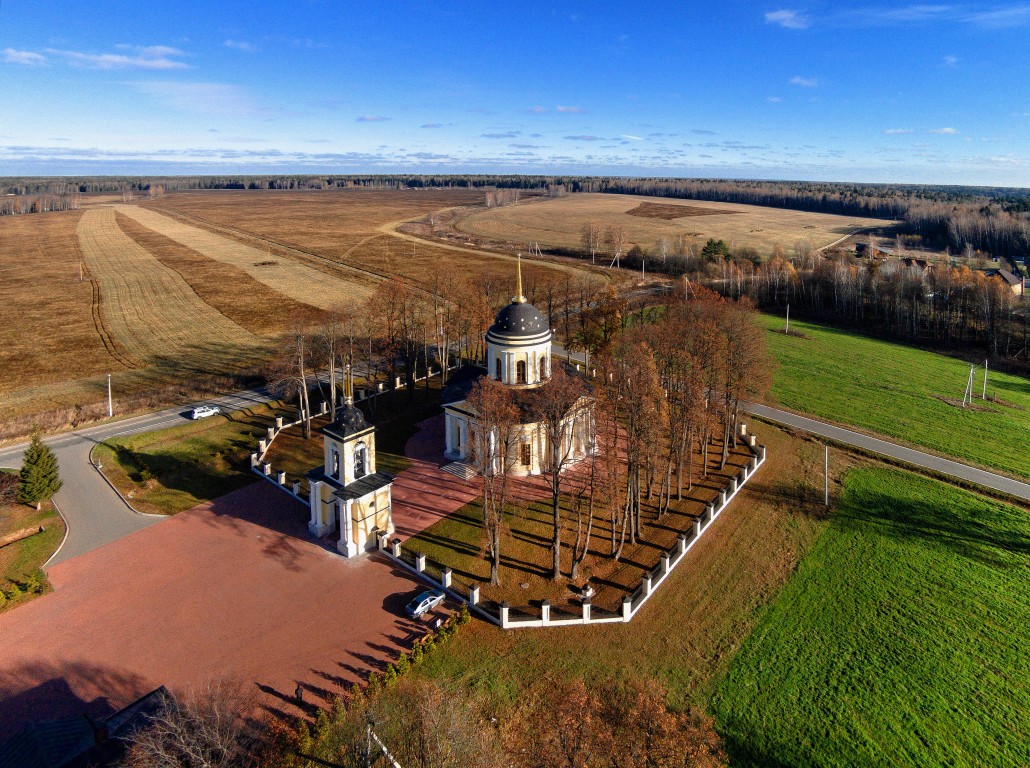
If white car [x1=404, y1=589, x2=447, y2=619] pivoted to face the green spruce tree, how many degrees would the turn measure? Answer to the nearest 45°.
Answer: approximately 90° to its left

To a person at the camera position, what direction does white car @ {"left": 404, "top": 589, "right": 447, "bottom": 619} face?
facing away from the viewer and to the right of the viewer

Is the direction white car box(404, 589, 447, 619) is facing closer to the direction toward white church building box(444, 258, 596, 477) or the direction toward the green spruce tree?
the white church building

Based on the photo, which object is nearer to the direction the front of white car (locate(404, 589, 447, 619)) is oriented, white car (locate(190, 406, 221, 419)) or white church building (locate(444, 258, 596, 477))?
the white church building

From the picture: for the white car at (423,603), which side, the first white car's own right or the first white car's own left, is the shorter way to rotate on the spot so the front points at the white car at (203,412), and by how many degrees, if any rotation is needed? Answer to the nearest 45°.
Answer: approximately 90° to the first white car's own left

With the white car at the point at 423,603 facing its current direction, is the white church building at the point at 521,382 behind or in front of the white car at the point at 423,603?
in front

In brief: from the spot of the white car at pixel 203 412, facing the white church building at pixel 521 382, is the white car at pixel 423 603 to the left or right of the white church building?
right
